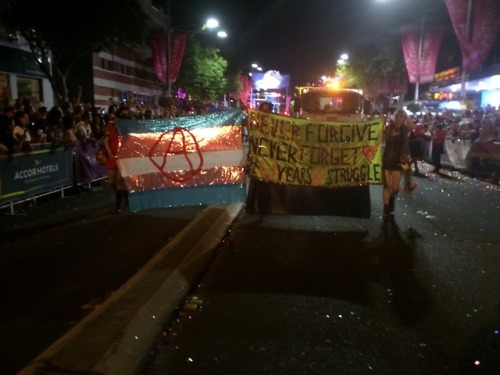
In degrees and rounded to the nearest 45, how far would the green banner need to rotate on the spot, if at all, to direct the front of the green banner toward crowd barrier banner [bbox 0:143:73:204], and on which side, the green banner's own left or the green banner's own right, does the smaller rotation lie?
approximately 90° to the green banner's own right

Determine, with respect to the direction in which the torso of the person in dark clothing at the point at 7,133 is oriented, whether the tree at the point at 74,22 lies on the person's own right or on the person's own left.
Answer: on the person's own left

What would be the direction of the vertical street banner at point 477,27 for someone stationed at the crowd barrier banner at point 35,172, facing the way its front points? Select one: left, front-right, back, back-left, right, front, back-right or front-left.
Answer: front-left

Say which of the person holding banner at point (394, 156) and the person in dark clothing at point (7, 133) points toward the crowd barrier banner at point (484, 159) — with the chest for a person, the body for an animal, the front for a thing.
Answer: the person in dark clothing

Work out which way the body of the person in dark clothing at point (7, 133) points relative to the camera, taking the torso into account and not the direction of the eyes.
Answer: to the viewer's right

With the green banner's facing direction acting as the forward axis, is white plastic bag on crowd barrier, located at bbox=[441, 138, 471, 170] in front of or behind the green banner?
behind

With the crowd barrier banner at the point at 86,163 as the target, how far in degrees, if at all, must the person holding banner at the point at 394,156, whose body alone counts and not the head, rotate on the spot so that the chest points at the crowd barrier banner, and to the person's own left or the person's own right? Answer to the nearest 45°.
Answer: approximately 90° to the person's own right

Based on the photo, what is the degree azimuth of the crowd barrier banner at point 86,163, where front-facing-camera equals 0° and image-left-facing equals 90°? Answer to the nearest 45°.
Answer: approximately 315°

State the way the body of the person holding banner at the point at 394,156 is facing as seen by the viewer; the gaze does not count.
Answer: toward the camera

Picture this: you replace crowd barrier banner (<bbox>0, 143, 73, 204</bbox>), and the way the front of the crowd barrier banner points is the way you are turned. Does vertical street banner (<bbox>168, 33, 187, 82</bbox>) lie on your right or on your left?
on your left

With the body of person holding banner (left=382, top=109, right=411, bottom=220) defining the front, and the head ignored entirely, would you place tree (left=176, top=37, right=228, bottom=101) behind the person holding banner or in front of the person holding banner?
behind

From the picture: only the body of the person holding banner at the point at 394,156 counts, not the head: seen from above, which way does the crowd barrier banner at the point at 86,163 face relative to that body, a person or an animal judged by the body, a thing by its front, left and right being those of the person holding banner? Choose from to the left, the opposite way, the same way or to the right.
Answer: to the left

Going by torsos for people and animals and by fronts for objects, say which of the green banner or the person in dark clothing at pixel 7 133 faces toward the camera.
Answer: the green banner

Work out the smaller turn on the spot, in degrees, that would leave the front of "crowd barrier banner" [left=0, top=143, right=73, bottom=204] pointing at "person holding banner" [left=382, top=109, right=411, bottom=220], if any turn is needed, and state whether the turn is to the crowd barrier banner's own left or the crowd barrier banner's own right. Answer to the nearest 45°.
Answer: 0° — it already faces them

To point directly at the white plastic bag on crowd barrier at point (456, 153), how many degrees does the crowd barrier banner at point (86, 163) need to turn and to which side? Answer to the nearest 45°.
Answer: approximately 45° to its left

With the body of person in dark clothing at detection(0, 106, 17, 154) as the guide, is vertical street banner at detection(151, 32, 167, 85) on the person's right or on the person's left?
on the person's left

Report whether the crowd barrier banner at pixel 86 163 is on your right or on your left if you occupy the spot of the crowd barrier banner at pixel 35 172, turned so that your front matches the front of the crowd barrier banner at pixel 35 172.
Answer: on your left

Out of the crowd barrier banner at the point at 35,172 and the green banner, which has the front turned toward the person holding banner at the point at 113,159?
the crowd barrier banner

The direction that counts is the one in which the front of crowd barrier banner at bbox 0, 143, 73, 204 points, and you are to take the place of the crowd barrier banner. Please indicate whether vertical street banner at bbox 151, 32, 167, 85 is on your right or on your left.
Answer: on your left

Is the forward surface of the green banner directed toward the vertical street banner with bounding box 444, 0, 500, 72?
no

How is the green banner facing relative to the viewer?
toward the camera
